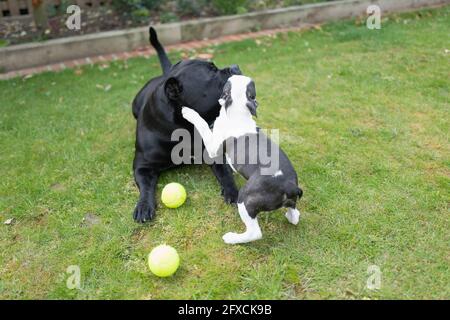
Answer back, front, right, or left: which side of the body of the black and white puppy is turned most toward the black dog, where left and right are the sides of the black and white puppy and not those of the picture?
front

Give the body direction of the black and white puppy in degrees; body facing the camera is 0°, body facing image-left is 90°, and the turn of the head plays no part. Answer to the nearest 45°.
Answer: approximately 135°

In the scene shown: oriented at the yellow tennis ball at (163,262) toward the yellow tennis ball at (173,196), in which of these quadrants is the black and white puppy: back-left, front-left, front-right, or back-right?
front-right
